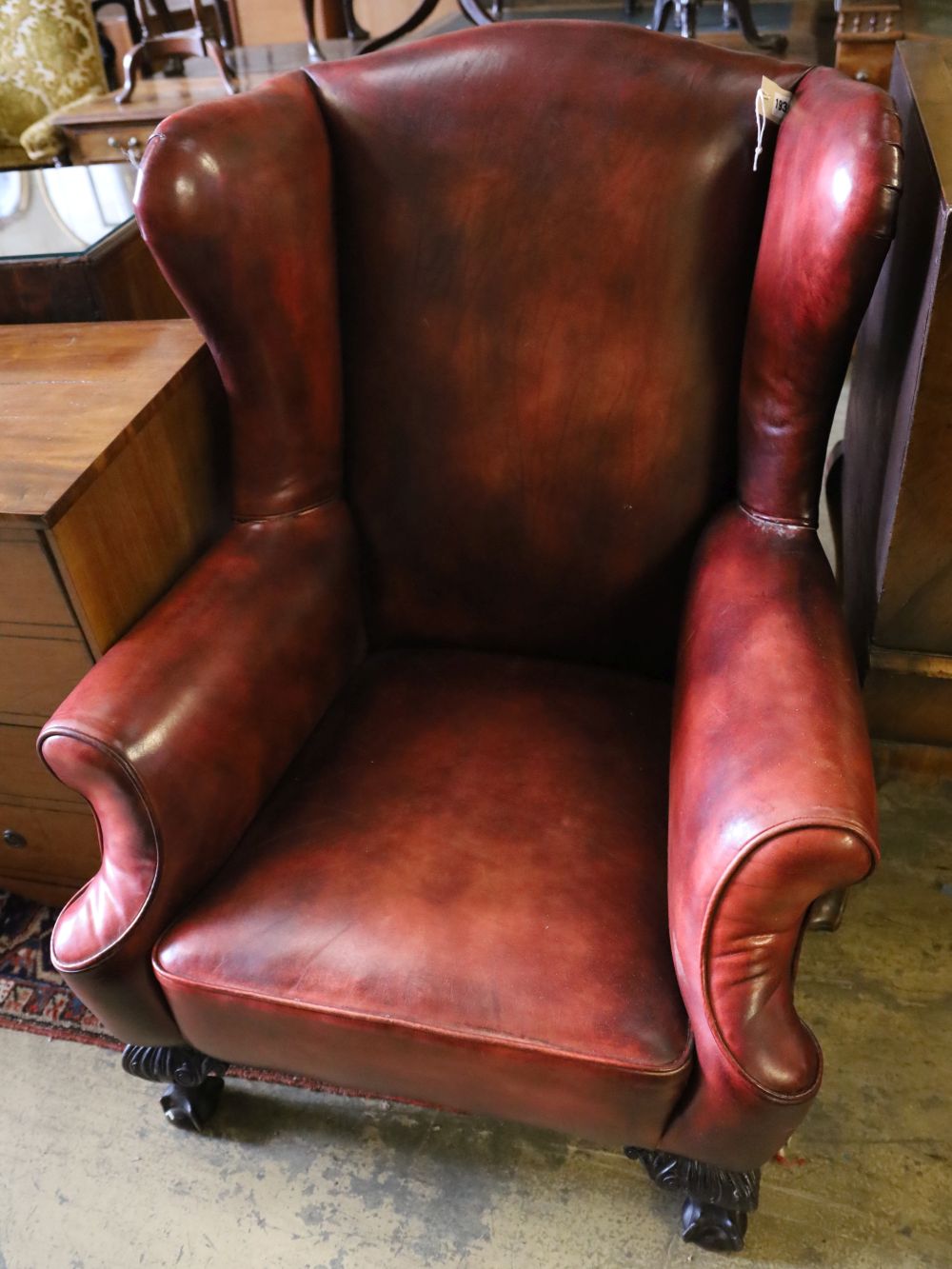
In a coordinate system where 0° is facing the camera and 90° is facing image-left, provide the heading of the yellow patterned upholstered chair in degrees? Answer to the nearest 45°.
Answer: approximately 45°

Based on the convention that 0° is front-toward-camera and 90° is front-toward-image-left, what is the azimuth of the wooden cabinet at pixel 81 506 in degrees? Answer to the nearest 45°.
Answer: approximately 0°

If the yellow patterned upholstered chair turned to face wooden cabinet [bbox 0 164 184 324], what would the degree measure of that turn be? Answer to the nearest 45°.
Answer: approximately 45° to its left
